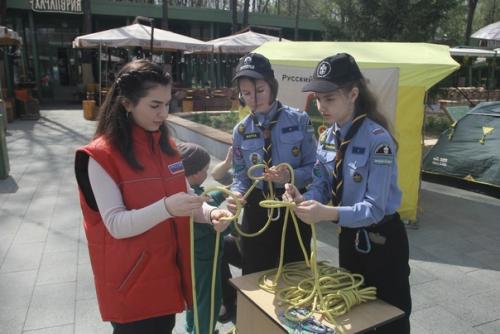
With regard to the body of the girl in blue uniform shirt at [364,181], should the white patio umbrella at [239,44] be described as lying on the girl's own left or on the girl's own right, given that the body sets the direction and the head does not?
on the girl's own right

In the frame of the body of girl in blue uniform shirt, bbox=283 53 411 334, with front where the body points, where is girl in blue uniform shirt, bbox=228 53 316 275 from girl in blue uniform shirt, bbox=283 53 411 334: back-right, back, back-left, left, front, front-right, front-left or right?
right

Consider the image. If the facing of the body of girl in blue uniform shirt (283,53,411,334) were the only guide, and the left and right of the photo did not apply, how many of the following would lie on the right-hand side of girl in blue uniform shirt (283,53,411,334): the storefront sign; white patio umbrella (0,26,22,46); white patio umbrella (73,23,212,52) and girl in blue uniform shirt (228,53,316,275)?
4

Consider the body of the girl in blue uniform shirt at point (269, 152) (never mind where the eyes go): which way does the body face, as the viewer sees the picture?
toward the camera

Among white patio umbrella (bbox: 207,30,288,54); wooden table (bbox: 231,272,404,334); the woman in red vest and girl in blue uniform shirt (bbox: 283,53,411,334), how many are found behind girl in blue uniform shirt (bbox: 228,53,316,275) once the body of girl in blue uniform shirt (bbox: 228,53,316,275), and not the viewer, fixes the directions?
1

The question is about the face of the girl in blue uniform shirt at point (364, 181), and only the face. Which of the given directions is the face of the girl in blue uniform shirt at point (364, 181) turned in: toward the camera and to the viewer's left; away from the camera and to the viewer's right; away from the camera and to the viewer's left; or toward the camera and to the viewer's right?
toward the camera and to the viewer's left

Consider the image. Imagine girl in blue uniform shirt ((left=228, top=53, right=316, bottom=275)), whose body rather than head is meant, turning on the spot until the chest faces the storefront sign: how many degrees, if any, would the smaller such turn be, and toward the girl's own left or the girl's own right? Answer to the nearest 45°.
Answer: approximately 135° to the girl's own right

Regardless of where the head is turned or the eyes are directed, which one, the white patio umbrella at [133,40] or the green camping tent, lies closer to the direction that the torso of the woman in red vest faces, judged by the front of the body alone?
the green camping tent

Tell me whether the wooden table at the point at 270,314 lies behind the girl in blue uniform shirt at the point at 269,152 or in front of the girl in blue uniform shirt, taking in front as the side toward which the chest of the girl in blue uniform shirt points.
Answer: in front

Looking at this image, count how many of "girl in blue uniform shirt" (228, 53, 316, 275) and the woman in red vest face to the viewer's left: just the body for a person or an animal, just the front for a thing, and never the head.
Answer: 0

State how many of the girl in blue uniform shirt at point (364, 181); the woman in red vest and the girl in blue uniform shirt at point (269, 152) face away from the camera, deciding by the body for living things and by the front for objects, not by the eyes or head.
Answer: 0

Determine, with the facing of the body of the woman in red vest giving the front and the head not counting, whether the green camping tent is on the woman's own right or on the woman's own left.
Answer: on the woman's own left

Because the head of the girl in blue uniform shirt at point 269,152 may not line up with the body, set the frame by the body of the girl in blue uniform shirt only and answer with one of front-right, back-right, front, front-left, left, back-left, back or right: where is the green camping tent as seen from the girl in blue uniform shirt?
back-left

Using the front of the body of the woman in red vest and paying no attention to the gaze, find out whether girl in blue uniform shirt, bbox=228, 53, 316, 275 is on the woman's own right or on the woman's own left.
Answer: on the woman's own left

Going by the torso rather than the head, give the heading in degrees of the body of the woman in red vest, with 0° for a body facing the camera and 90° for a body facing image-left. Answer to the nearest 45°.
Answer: approximately 315°
